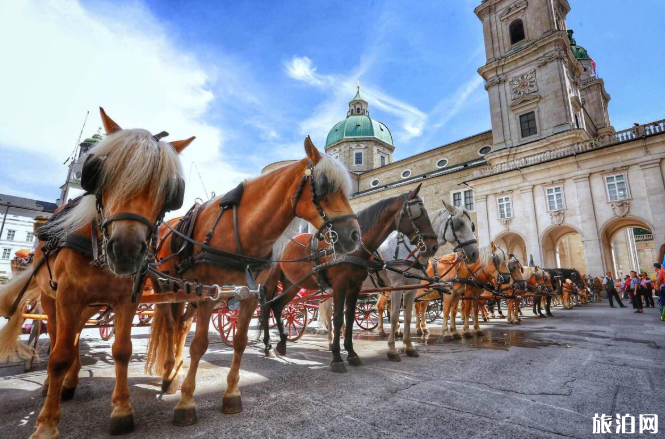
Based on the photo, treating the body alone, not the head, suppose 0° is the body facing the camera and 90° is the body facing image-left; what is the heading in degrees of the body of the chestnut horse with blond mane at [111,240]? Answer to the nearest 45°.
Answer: approximately 315°

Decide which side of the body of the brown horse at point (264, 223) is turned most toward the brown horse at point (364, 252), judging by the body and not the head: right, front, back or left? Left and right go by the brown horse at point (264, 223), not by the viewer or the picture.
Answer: left

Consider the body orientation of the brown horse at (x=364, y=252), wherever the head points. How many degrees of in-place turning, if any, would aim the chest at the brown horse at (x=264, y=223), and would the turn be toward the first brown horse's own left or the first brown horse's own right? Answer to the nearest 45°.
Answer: approximately 45° to the first brown horse's own right

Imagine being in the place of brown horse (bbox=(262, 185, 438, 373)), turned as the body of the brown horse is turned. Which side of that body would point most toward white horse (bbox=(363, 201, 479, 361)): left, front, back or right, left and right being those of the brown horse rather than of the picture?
left

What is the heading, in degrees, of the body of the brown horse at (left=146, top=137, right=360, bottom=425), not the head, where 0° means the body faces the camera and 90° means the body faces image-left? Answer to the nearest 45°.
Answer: approximately 315°

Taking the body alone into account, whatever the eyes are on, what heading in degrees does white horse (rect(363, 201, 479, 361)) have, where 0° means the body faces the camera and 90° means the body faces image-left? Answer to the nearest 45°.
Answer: approximately 315°

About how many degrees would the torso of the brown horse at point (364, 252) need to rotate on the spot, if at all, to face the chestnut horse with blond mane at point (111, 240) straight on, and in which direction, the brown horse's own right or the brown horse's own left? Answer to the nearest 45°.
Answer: approximately 90° to the brown horse's own right

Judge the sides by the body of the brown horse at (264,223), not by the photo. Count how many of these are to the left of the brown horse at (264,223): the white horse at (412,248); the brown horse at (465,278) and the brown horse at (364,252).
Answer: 3

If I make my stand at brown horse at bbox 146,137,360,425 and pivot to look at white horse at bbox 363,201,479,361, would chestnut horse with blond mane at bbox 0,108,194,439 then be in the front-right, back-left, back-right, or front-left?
back-left
